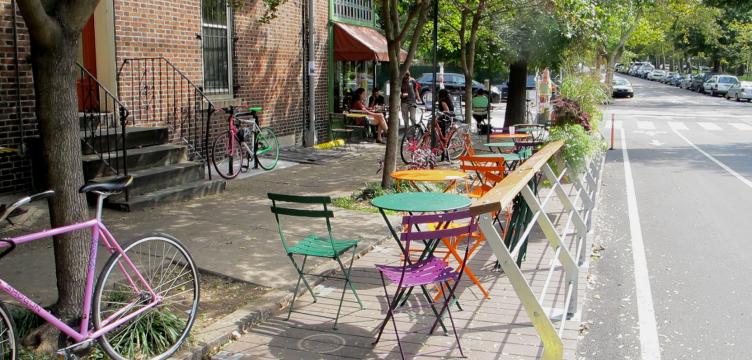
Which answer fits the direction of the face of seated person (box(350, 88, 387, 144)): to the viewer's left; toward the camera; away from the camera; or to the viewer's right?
to the viewer's right

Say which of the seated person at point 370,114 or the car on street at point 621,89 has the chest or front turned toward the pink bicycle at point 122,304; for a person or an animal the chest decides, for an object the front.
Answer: the car on street

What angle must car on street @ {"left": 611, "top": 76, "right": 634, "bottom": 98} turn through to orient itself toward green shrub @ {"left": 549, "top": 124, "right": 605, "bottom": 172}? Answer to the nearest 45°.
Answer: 0° — it already faces it

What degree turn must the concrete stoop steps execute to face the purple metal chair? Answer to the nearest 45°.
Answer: approximately 45° to its right

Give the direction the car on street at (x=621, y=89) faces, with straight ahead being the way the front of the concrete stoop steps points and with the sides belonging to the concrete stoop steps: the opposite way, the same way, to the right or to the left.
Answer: to the right

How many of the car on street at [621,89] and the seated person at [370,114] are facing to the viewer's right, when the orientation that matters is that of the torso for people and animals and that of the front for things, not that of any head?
1

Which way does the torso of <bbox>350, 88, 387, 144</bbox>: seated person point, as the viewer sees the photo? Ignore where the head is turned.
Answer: to the viewer's right

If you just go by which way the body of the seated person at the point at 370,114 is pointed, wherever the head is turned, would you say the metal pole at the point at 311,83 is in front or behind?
behind

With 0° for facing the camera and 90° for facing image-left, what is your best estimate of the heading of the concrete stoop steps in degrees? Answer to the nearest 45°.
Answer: approximately 315°
